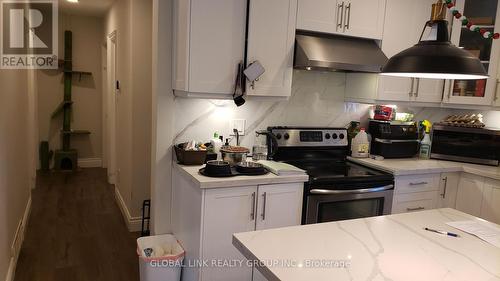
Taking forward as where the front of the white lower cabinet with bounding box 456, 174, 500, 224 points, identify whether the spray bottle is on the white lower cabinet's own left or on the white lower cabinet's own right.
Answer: on the white lower cabinet's own right

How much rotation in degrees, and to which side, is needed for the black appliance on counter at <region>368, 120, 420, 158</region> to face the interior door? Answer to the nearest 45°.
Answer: approximately 90° to its right

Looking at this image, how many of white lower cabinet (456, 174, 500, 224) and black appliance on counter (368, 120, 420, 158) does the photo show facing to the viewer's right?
0

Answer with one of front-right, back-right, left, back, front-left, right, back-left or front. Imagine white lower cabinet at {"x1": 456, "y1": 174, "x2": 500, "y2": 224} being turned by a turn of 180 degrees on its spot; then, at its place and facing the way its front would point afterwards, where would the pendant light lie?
back-right

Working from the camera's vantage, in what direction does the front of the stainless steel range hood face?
facing the viewer and to the right of the viewer

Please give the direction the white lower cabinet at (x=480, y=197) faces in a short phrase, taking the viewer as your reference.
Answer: facing the viewer and to the left of the viewer

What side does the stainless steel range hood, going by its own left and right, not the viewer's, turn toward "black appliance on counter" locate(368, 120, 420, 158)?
left

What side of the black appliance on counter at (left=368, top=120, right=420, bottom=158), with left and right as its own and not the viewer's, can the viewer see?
front

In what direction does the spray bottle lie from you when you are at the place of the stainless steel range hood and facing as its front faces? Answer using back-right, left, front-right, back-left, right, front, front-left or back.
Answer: left

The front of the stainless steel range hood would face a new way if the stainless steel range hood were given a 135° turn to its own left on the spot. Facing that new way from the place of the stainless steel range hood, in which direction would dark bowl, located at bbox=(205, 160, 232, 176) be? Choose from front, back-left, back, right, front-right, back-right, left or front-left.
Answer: back-left
